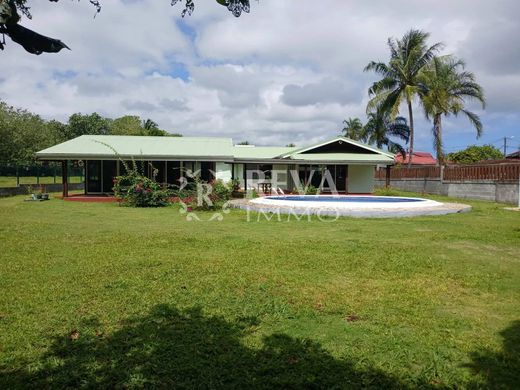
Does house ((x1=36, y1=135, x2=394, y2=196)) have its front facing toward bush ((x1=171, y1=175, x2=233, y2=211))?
yes

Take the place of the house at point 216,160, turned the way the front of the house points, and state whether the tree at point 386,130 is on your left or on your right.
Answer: on your left

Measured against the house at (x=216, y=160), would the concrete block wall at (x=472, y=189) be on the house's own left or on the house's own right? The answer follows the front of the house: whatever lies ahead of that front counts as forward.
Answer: on the house's own left

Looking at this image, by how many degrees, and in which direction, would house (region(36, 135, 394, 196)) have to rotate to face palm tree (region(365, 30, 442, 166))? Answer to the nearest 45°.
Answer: approximately 90° to its left

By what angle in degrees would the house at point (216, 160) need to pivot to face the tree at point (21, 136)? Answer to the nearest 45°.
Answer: approximately 135° to its right

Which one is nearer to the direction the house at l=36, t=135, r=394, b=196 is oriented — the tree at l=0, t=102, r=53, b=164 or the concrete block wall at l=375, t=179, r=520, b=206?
the concrete block wall

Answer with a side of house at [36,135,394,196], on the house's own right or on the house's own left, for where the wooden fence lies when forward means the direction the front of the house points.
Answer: on the house's own left

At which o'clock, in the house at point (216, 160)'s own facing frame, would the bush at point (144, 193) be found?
The bush is roughly at 1 o'clock from the house.

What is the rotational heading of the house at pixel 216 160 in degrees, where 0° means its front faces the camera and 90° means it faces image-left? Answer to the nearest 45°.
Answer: approximately 0°

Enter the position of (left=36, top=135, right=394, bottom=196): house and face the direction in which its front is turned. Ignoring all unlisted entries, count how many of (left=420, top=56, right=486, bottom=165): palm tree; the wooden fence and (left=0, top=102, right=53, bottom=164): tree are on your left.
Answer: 2

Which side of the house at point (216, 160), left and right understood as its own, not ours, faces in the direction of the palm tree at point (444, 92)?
left
